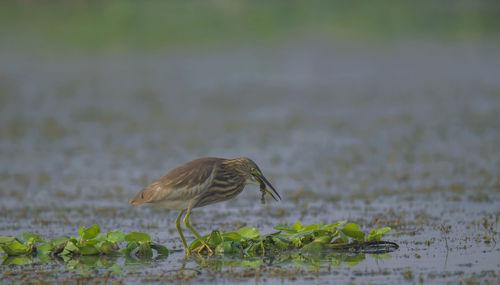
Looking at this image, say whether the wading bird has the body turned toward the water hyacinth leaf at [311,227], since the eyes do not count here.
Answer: yes

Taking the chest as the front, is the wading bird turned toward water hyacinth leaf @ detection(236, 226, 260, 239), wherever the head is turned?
yes

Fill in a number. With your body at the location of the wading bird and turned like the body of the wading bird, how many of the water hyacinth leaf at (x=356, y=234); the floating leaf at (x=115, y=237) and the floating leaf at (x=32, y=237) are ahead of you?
1

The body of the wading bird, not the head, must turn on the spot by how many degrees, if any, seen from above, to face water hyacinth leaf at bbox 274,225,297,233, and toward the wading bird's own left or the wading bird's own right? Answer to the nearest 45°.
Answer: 0° — it already faces it

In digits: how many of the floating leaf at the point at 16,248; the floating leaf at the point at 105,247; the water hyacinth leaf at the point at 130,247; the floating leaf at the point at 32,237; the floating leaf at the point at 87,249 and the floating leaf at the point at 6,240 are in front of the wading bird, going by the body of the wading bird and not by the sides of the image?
0

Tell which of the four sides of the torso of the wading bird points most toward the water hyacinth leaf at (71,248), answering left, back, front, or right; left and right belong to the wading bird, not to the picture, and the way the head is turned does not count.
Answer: back

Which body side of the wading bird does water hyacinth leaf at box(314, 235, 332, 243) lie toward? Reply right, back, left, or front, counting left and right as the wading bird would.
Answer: front

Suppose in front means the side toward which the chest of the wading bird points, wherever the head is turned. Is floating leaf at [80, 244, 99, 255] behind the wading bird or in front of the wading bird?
behind

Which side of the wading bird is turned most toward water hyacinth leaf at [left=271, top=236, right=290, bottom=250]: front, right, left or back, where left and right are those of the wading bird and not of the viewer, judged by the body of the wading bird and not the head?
front

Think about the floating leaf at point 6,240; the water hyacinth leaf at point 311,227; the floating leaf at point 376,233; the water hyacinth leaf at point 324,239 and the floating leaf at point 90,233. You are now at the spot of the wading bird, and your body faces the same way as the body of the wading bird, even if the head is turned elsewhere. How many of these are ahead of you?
3

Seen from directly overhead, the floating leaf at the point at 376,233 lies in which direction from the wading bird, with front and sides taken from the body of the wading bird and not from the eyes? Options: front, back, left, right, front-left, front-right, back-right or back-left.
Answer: front

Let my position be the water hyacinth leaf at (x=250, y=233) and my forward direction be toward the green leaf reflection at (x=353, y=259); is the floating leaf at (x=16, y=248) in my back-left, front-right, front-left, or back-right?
back-right

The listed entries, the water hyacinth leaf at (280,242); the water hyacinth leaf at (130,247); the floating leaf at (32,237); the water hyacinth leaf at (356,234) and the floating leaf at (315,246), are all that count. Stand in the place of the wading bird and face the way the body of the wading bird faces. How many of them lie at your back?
2

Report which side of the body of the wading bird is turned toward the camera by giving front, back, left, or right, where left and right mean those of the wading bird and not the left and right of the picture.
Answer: right

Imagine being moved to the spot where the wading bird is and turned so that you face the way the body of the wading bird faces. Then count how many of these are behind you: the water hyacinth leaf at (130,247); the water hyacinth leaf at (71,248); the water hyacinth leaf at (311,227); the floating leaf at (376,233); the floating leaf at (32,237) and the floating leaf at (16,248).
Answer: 4

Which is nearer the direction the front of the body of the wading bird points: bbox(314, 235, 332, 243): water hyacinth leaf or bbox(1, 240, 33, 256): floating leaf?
the water hyacinth leaf

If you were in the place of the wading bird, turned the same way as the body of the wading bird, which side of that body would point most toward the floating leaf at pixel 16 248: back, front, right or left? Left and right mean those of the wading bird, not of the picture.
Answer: back

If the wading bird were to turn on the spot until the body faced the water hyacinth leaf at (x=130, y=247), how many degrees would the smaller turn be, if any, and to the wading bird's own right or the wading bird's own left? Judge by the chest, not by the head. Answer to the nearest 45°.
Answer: approximately 180°

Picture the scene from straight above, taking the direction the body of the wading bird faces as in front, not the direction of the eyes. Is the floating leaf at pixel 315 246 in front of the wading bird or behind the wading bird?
in front
